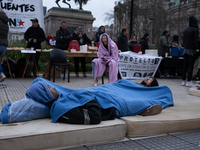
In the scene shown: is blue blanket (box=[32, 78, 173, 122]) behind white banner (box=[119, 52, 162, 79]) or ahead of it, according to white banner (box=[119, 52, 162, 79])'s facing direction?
ahead

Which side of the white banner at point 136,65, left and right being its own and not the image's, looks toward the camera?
front

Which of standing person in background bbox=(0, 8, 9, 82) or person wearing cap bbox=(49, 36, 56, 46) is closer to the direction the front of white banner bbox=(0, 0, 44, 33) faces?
the standing person in background

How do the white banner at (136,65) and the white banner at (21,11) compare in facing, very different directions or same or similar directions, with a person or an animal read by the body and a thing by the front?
same or similar directions

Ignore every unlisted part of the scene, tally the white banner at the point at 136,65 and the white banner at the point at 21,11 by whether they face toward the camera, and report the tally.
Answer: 2

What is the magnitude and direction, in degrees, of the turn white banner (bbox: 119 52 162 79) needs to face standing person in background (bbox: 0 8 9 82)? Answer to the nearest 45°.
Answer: approximately 45° to its right

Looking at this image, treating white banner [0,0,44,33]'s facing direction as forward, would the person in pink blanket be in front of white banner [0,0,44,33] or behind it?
in front

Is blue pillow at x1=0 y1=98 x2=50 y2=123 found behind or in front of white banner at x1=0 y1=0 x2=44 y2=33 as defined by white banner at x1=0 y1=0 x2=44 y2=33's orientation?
in front

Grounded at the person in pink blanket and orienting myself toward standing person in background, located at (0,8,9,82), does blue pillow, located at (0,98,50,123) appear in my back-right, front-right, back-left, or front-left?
front-left

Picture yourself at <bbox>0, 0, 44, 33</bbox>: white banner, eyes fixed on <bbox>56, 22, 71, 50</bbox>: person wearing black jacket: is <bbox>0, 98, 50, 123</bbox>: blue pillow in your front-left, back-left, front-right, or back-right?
front-right

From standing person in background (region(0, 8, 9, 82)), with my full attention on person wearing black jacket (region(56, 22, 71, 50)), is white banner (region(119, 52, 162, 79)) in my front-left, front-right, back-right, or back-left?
front-right

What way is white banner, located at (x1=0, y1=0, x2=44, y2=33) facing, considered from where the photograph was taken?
facing the viewer

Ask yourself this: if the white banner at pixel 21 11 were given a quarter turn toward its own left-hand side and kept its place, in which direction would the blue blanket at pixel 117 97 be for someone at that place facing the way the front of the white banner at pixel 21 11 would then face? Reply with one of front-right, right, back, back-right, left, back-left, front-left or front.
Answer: right

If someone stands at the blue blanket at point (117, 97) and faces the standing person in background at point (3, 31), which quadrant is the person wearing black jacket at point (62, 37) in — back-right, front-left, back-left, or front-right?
front-right
